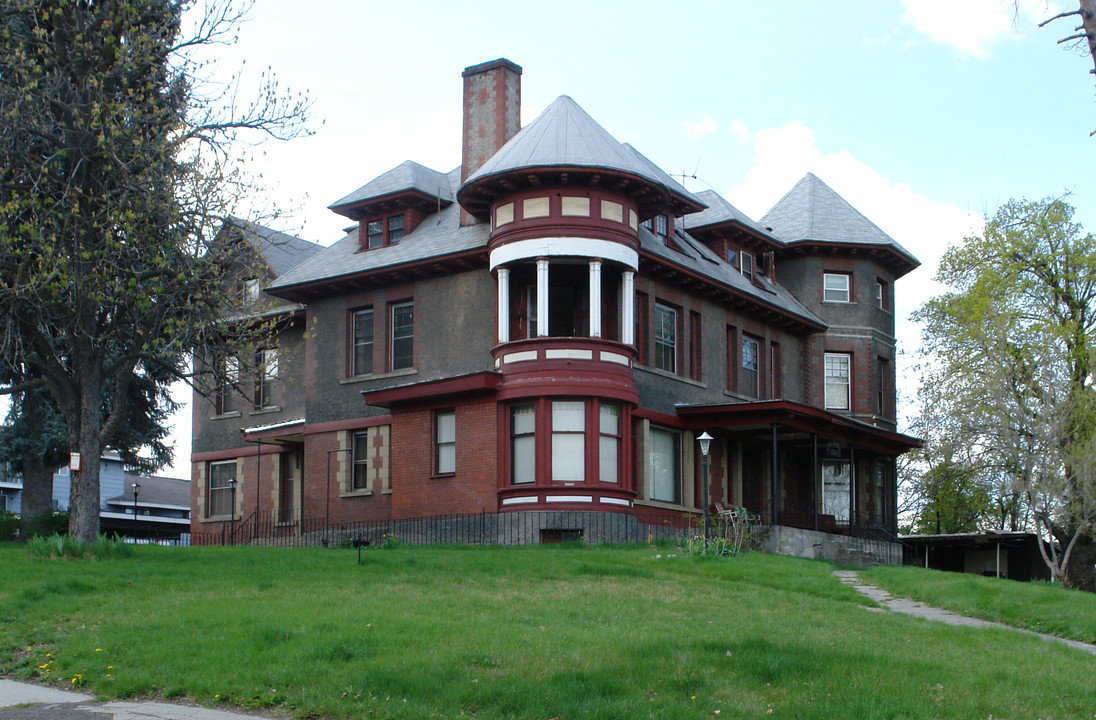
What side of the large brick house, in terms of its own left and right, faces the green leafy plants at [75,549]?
right

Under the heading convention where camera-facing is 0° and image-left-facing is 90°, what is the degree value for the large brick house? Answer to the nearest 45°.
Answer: approximately 315°

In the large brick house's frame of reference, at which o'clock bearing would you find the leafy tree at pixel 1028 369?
The leafy tree is roughly at 10 o'clock from the large brick house.

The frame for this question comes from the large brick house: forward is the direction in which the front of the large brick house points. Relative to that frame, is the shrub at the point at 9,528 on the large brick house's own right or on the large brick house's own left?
on the large brick house's own right

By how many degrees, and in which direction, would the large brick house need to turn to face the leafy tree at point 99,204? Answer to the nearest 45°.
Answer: approximately 90° to its right
